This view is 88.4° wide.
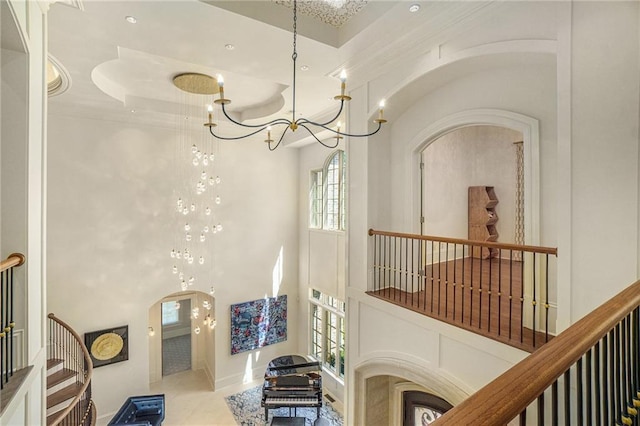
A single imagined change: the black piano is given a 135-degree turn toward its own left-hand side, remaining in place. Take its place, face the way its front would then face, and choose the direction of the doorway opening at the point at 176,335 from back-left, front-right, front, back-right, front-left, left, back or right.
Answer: left

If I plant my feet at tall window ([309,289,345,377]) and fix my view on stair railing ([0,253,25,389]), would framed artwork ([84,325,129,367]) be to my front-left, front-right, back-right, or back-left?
front-right

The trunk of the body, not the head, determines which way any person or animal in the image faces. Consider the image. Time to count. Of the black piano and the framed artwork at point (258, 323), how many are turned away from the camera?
0

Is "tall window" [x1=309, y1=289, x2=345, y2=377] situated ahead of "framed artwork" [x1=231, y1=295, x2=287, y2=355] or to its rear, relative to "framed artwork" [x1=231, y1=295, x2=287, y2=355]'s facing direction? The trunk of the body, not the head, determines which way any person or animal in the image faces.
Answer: ahead

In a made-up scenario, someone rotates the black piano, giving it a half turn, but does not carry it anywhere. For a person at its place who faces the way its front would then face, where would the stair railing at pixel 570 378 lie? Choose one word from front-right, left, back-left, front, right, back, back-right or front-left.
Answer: back

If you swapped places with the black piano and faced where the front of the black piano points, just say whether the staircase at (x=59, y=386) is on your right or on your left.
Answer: on your right

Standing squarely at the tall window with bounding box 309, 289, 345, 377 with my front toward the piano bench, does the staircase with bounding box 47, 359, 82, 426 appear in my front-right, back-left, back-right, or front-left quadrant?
front-right

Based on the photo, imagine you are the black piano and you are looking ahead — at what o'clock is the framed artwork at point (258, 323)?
The framed artwork is roughly at 5 o'clock from the black piano.

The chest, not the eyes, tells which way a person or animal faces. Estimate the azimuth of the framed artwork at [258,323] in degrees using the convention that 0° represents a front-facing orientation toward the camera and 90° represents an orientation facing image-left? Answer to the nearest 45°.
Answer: approximately 315°

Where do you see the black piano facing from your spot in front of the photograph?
facing the viewer

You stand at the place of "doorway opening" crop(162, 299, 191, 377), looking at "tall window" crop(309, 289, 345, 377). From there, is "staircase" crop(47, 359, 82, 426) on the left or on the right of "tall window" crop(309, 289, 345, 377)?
right

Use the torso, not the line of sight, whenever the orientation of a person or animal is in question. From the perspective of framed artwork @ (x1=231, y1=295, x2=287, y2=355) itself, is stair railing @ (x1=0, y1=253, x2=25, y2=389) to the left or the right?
on its right

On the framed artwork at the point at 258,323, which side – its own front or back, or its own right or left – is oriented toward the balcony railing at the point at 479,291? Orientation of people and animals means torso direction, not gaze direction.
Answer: front
